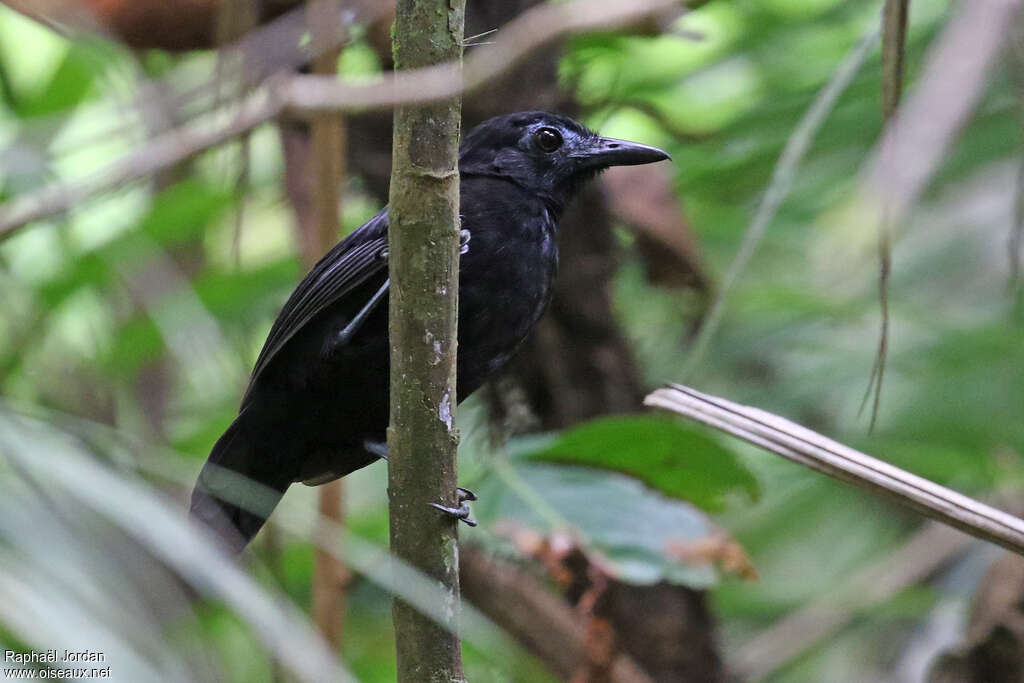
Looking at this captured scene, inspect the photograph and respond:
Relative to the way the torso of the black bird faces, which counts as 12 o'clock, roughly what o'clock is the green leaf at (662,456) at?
The green leaf is roughly at 11 o'clock from the black bird.

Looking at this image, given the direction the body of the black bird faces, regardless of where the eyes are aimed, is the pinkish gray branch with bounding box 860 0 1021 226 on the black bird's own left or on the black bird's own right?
on the black bird's own right

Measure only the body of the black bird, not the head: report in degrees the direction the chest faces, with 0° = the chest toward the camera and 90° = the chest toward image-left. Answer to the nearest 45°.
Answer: approximately 270°

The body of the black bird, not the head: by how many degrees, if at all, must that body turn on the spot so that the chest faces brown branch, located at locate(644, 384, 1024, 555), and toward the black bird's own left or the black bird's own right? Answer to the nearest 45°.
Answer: approximately 45° to the black bird's own right

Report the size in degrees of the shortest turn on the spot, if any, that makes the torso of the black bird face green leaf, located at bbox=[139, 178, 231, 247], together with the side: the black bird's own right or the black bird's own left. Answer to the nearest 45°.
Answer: approximately 135° to the black bird's own left
